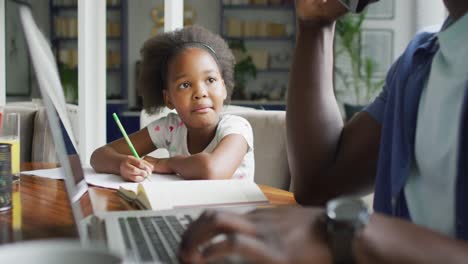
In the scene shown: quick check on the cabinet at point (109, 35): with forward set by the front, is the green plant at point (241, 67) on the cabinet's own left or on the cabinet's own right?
on the cabinet's own left

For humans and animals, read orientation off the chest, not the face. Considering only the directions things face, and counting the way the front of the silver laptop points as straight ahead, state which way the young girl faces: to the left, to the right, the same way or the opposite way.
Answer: to the right

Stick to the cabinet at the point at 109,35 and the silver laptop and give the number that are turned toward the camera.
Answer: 1

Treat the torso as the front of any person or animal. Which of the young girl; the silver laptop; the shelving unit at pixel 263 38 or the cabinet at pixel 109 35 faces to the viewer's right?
the silver laptop

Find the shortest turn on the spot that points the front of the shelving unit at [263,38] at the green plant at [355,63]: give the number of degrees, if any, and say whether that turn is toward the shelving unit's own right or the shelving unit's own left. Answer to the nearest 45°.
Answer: approximately 45° to the shelving unit's own left

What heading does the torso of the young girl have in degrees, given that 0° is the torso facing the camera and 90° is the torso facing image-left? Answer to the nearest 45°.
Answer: approximately 0°

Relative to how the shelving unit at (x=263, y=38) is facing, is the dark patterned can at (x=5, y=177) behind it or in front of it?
in front

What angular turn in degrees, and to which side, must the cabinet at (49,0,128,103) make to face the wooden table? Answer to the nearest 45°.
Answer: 0° — it already faces it

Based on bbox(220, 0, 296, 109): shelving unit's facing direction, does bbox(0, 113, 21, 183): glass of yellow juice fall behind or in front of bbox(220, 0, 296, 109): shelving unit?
in front

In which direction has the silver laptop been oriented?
to the viewer's right
